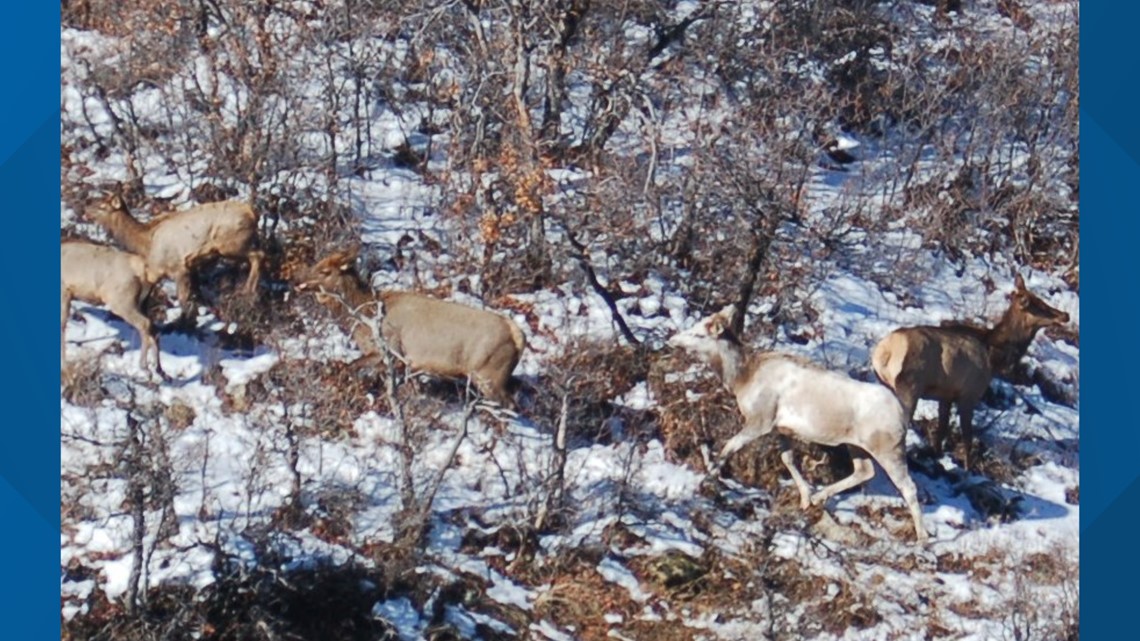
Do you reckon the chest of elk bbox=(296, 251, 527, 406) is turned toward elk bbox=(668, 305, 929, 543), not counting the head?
no

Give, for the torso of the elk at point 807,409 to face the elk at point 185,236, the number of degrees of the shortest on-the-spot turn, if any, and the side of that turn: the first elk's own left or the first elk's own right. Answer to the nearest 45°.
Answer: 0° — it already faces it

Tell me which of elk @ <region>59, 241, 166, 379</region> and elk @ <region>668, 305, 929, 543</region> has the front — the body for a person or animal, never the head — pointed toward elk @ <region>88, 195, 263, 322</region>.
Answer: elk @ <region>668, 305, 929, 543</region>

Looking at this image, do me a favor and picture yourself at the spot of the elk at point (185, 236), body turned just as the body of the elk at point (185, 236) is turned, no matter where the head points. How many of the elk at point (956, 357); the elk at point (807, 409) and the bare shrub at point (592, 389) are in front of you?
0

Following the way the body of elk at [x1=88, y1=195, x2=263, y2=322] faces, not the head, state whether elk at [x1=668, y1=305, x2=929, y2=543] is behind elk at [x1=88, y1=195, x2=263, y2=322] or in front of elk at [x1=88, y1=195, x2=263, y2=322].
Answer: behind

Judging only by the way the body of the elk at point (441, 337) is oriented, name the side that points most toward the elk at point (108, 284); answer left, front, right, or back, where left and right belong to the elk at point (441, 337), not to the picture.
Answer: front

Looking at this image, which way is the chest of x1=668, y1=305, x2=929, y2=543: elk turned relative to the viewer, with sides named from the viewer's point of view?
facing to the left of the viewer

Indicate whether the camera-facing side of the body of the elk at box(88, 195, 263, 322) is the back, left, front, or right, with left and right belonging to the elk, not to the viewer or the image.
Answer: left

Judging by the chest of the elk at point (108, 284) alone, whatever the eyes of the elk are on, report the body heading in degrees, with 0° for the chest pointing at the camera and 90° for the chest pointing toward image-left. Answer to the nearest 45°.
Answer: approximately 90°

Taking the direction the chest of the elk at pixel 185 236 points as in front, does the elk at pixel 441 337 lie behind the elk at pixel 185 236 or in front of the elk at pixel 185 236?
behind

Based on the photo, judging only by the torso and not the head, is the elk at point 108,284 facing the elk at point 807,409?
no

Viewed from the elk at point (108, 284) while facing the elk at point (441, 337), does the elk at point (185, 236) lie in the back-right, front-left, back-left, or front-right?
front-left

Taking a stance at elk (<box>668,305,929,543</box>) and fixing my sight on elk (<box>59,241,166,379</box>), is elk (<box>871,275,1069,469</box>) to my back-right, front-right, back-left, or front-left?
back-right

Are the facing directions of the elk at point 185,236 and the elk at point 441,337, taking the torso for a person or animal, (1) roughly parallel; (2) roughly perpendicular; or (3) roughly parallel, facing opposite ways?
roughly parallel

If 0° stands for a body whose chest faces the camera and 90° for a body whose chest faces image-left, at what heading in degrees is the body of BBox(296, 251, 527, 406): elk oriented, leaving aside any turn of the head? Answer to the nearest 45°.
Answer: approximately 90°

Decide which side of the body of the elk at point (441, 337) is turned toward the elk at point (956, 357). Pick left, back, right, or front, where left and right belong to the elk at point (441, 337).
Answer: back
